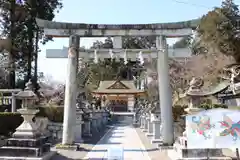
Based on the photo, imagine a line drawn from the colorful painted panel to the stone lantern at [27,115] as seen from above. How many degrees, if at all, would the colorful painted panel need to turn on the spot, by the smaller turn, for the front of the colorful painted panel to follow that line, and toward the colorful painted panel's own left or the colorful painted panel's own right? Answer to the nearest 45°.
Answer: approximately 90° to the colorful painted panel's own right

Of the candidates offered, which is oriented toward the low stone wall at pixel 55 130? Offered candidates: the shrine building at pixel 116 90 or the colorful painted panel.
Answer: the shrine building

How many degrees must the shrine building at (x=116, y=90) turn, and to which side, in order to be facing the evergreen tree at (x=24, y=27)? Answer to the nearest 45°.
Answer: approximately 45° to its right

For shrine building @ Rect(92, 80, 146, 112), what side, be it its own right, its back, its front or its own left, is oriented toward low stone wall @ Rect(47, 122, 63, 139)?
front

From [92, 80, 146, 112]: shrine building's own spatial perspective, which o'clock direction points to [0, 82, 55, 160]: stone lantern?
The stone lantern is roughly at 12 o'clock from the shrine building.

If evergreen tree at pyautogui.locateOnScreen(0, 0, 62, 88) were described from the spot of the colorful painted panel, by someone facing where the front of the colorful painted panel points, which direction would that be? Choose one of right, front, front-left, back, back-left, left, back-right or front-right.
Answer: back-right

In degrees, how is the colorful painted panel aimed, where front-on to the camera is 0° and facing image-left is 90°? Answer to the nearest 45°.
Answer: approximately 0°

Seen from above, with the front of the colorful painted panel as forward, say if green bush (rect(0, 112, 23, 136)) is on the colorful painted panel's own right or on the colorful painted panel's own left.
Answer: on the colorful painted panel's own right

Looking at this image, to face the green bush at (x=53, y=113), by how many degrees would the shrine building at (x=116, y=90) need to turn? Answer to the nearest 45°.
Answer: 0° — it already faces it

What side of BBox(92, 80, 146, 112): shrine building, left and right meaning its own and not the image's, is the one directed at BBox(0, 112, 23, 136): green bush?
front

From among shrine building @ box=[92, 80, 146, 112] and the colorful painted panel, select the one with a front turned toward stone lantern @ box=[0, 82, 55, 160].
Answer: the shrine building

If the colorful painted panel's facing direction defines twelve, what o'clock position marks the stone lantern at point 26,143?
The stone lantern is roughly at 3 o'clock from the colorful painted panel.

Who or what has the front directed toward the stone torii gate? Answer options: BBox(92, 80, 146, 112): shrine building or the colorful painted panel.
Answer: the shrine building
